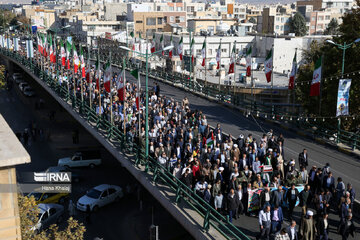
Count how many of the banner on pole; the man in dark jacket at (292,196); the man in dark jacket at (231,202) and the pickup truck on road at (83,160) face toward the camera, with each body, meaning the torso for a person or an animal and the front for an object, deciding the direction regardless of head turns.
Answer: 3

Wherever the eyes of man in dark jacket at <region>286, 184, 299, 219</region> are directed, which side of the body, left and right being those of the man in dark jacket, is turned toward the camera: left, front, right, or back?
front

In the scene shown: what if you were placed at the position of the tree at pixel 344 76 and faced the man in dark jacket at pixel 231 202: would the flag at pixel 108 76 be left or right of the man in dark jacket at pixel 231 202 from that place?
right

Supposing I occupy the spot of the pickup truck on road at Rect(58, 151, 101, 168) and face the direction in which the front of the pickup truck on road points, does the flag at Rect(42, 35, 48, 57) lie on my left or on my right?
on my right

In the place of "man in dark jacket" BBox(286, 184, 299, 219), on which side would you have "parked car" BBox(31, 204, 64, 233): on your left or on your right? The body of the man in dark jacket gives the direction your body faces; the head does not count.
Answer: on your right

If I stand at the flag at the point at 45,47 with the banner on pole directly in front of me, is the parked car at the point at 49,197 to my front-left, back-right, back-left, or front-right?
front-right

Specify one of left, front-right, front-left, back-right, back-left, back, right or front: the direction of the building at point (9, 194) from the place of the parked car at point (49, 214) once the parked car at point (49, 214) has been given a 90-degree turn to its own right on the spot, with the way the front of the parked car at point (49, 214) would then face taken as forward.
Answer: back-left

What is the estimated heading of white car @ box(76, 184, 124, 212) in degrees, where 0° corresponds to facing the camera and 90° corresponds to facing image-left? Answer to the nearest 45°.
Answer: approximately 45°

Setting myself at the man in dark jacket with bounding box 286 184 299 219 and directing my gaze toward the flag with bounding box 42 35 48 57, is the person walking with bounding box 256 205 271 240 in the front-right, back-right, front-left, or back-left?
back-left

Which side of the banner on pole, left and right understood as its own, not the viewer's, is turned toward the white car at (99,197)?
right

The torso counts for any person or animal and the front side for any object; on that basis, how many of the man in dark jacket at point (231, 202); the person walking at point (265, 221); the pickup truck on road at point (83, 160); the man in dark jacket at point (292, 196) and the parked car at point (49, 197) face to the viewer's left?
2

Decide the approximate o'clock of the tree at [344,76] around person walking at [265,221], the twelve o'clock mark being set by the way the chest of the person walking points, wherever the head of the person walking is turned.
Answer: The tree is roughly at 8 o'clock from the person walking.

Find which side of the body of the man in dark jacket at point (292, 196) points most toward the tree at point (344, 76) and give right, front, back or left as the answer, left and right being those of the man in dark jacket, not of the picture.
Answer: back

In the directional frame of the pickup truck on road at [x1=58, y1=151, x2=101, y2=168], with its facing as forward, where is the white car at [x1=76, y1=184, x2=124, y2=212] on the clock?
The white car is roughly at 9 o'clock from the pickup truck on road.

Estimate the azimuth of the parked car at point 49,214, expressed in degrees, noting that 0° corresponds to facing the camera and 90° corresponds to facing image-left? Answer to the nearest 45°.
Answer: approximately 45°

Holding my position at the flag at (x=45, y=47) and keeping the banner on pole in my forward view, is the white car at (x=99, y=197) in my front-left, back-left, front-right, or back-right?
front-right
